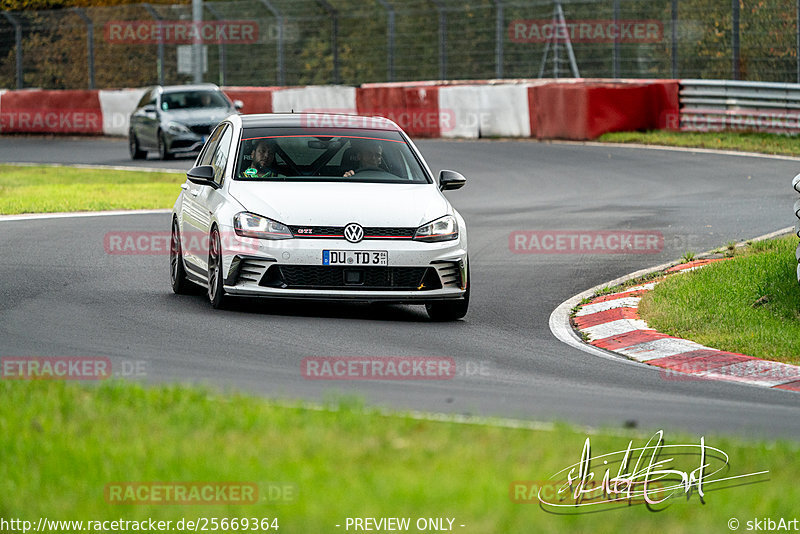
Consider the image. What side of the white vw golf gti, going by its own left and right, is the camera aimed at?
front

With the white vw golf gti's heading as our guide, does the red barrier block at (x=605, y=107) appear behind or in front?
behind

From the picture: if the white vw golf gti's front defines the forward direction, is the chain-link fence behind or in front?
behind

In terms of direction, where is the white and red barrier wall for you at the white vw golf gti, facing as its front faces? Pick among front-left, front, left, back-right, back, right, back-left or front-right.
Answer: back

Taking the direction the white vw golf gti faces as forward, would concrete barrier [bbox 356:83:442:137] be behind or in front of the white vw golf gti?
behind

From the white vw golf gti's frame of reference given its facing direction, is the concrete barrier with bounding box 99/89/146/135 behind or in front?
behind

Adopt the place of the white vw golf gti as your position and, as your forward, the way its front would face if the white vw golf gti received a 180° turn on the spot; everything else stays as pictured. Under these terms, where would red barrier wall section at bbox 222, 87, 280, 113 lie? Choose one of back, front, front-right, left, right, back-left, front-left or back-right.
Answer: front

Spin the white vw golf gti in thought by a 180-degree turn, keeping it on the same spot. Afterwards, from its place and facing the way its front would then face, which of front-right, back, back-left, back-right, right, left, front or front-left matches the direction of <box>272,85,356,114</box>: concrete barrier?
front

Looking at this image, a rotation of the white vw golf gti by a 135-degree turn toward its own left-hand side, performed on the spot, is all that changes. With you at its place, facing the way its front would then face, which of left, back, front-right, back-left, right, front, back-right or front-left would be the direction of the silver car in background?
front-left

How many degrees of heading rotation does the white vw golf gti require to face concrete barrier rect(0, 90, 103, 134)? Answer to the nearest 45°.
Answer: approximately 180°
